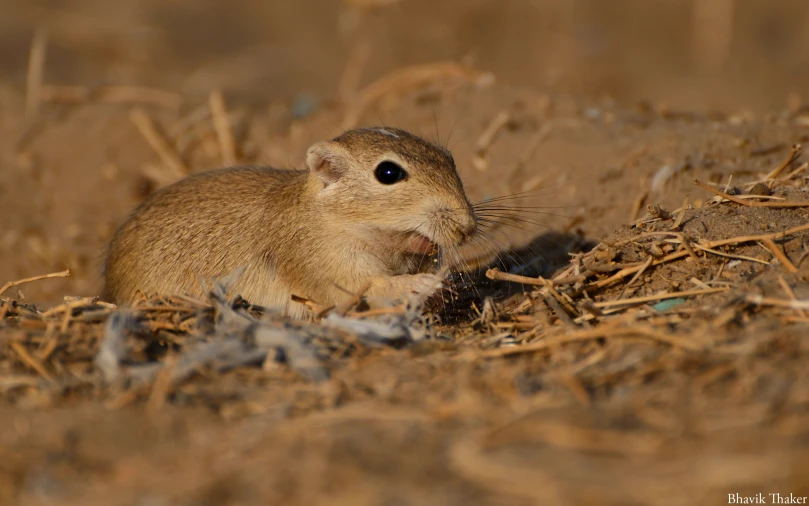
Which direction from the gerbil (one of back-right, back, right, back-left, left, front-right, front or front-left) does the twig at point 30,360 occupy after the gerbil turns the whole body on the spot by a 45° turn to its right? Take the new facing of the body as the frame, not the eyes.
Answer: right

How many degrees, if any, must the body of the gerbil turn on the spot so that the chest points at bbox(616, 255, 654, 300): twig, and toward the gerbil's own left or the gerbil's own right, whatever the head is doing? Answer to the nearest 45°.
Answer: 0° — it already faces it

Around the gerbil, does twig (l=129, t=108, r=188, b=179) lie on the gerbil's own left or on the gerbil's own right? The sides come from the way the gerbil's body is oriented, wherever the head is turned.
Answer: on the gerbil's own left

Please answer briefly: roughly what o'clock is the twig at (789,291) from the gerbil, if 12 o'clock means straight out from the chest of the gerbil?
The twig is roughly at 1 o'clock from the gerbil.

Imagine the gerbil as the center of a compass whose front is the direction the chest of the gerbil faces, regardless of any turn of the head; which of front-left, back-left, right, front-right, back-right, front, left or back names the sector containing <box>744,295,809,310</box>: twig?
front-right

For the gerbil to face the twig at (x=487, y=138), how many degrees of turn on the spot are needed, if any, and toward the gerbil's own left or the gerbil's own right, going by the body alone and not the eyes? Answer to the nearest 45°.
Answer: approximately 45° to the gerbil's own left

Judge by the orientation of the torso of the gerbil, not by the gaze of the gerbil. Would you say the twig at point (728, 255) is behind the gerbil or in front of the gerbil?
in front

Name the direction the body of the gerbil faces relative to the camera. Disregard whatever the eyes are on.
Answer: to the viewer's right
